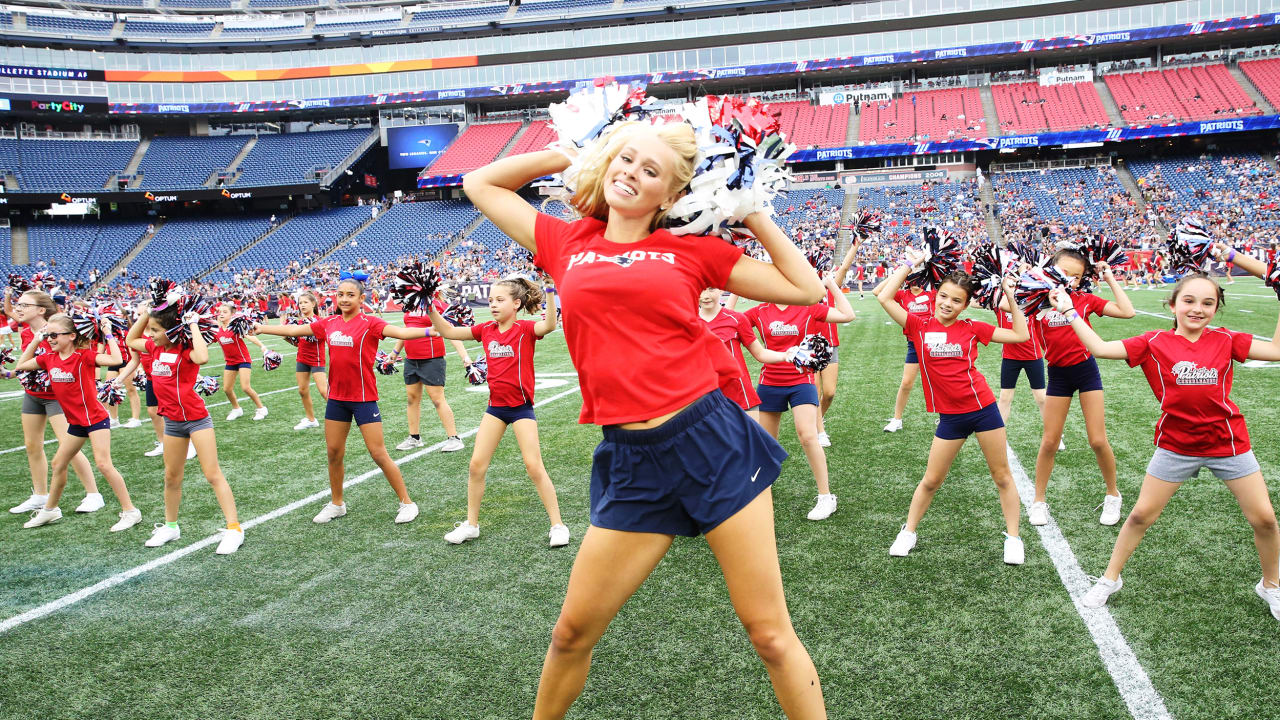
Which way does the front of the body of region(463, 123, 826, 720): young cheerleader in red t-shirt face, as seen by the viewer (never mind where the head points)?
toward the camera

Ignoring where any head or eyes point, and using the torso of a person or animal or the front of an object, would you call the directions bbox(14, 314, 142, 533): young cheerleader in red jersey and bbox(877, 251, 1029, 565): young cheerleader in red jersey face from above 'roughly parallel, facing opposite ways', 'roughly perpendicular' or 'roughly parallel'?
roughly parallel

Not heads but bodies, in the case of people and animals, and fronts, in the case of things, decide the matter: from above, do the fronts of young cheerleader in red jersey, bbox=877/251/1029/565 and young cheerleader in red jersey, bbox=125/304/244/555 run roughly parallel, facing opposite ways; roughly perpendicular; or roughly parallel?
roughly parallel

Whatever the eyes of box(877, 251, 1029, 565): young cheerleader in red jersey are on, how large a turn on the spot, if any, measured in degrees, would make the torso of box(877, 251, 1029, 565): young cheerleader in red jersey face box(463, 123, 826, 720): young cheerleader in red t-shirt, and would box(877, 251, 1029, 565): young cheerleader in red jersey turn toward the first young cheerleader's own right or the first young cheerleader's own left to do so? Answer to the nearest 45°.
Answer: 0° — they already face them

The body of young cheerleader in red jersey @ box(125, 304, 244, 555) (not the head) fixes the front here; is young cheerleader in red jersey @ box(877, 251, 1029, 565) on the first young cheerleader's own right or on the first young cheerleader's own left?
on the first young cheerleader's own left

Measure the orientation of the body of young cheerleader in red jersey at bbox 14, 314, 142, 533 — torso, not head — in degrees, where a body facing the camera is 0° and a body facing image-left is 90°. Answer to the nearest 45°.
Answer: approximately 45°

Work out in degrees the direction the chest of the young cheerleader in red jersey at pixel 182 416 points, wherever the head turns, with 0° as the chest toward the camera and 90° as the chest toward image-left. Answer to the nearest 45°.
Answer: approximately 45°

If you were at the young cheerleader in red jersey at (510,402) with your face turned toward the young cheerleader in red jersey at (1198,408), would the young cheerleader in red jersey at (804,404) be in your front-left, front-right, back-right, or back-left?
front-left

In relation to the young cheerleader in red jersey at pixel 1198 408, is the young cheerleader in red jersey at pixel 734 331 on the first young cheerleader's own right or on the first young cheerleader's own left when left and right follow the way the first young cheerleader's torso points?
on the first young cheerleader's own right

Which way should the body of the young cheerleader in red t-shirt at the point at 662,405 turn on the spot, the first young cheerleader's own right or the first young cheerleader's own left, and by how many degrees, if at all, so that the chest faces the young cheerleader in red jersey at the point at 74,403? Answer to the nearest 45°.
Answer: approximately 135° to the first young cheerleader's own right

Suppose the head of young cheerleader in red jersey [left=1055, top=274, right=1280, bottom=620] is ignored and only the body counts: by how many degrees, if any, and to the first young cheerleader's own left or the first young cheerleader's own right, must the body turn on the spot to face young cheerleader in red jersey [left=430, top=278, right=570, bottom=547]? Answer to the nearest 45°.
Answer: approximately 90° to the first young cheerleader's own right

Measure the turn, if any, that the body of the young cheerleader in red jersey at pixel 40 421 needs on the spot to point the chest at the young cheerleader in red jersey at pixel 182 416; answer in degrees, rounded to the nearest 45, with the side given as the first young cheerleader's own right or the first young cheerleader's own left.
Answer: approximately 45° to the first young cheerleader's own left

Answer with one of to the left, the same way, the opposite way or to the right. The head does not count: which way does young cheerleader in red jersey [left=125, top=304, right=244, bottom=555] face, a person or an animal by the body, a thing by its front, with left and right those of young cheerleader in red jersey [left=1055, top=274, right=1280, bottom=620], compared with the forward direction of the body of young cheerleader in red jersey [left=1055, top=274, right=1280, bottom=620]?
the same way

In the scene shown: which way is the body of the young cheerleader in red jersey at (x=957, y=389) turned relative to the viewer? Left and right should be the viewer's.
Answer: facing the viewer

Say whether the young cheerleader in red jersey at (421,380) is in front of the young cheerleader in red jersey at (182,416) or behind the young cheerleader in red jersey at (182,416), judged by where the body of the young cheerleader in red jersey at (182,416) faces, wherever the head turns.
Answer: behind

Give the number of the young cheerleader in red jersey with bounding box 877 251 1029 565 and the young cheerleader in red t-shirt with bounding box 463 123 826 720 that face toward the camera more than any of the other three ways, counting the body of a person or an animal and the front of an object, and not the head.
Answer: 2
